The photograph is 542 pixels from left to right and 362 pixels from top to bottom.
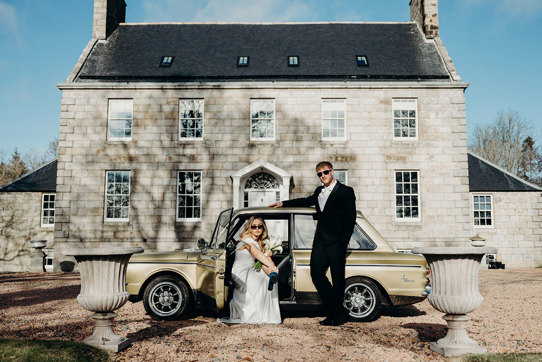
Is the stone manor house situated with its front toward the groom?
yes

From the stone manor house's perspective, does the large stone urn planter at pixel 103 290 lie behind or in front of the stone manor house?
in front

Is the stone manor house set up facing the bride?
yes

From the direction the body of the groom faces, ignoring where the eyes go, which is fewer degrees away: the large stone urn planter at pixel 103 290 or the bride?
the large stone urn planter

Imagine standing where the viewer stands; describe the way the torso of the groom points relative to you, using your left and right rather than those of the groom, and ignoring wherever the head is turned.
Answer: facing the viewer and to the left of the viewer

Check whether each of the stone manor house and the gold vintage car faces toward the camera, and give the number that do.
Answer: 1

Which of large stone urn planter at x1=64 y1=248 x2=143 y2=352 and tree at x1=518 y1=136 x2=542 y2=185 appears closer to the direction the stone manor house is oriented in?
the large stone urn planter

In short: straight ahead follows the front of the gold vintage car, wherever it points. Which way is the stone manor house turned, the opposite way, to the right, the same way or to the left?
to the left

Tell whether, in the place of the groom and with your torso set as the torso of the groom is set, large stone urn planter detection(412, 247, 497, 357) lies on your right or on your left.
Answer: on your left

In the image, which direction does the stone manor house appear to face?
toward the camera

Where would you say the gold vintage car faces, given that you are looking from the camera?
facing to the left of the viewer

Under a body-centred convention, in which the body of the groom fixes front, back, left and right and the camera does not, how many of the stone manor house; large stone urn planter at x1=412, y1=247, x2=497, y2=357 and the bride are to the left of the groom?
1

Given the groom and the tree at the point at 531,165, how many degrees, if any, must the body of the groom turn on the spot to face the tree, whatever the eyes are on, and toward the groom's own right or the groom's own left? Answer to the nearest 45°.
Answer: approximately 180°
